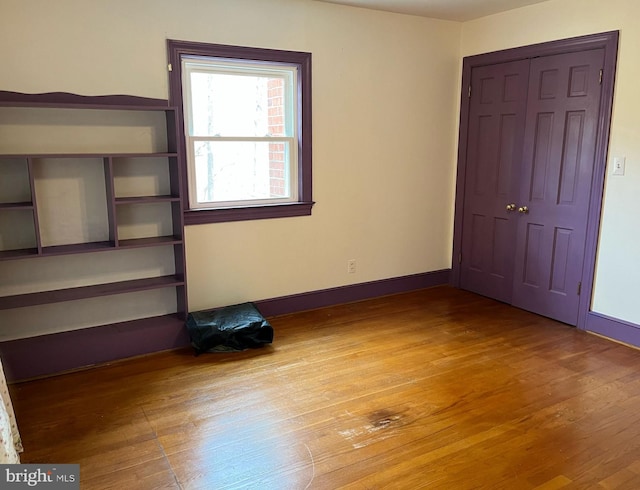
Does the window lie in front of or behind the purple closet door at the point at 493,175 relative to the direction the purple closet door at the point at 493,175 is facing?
in front

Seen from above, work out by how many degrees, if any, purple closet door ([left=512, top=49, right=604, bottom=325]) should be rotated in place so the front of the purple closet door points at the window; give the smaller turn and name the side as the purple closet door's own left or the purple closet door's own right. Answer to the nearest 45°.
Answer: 0° — it already faces it

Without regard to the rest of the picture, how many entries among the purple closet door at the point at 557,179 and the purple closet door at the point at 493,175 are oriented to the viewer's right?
0

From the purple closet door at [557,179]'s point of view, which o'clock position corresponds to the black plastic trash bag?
The black plastic trash bag is roughly at 12 o'clock from the purple closet door.

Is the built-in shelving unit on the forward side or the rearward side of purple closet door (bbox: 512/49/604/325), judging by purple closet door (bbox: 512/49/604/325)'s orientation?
on the forward side

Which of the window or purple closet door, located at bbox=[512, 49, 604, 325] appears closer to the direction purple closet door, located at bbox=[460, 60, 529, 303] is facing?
the window

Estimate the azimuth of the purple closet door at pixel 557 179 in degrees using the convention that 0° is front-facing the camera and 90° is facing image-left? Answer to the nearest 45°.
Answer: approximately 45°

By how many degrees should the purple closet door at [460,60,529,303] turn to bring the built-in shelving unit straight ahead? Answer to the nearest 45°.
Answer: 0° — it already faces it

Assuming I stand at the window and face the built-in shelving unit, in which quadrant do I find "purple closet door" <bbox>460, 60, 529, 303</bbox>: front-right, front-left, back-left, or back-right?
back-left
